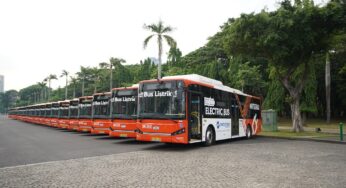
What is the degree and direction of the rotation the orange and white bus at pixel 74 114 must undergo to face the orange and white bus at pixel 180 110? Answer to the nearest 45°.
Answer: approximately 45° to its left

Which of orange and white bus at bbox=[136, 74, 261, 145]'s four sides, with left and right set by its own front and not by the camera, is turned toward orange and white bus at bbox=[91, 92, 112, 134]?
right

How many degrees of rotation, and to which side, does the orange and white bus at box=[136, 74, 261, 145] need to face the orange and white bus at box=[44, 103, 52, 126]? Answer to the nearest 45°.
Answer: approximately 90° to its right

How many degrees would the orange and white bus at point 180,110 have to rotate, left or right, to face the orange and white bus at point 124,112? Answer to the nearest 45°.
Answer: approximately 90° to its right

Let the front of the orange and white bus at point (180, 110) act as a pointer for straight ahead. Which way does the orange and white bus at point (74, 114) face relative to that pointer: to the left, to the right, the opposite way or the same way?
the same way

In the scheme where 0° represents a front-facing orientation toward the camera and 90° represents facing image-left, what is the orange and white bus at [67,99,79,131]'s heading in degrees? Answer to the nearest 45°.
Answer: approximately 45°

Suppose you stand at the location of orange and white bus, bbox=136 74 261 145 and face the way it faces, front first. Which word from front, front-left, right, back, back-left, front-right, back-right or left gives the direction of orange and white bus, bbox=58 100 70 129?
right

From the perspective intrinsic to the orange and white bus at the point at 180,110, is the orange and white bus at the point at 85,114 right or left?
on its right

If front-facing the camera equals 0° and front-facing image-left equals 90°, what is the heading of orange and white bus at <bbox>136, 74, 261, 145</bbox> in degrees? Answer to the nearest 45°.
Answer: approximately 45°

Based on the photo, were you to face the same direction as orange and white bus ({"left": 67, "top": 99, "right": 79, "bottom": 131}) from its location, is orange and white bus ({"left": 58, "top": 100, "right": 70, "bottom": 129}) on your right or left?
on your right

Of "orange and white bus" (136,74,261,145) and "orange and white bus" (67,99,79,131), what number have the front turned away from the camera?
0
